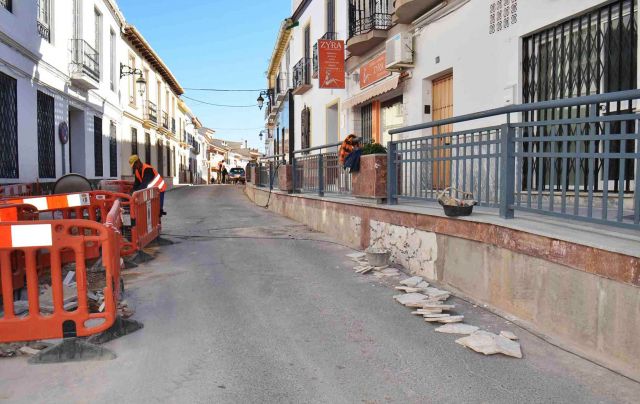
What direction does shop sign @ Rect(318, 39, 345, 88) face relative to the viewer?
toward the camera

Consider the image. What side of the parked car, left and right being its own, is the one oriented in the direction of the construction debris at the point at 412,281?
front

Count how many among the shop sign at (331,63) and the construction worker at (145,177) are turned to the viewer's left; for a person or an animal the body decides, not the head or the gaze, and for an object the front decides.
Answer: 1

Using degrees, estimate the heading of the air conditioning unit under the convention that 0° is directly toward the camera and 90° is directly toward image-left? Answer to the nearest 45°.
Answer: approximately 45°

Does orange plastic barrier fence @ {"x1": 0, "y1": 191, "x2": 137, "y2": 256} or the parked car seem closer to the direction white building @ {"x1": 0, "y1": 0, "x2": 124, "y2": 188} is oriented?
the orange plastic barrier fence

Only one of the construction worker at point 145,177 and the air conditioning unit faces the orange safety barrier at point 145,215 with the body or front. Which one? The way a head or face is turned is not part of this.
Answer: the air conditioning unit

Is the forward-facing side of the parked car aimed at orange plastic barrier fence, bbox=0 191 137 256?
yes

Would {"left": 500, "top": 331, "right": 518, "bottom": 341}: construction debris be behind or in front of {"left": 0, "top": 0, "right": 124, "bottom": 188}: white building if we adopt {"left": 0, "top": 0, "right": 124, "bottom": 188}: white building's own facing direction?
in front

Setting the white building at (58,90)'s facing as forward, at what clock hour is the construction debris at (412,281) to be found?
The construction debris is roughly at 1 o'clock from the white building.

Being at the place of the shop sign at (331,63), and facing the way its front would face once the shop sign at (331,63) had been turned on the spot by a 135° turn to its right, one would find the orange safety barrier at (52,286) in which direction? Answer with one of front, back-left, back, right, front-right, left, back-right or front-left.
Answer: back-left
